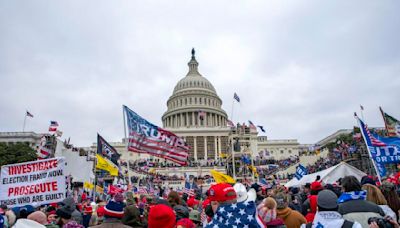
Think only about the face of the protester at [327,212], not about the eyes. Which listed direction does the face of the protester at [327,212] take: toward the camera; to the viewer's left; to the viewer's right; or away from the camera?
away from the camera

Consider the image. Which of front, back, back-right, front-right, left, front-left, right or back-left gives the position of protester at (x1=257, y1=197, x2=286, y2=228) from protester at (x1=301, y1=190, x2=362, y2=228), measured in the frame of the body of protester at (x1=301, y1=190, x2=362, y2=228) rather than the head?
front-left

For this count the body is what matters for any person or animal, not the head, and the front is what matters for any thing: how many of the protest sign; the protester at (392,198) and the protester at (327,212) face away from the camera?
2

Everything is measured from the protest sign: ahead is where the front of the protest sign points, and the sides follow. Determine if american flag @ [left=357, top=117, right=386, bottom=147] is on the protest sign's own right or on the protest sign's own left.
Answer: on the protest sign's own left

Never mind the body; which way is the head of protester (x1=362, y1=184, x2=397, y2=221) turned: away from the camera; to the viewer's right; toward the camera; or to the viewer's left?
away from the camera

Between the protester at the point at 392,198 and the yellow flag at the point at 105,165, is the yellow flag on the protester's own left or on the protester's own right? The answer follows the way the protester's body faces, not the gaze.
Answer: on the protester's own left

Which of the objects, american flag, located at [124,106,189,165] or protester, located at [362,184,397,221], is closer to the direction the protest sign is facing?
the protester

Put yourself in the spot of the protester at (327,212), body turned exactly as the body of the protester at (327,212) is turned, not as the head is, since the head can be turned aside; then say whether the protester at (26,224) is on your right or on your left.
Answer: on your left

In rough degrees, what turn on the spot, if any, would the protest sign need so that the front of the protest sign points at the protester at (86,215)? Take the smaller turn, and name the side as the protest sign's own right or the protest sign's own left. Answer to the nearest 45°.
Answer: approximately 90° to the protest sign's own left

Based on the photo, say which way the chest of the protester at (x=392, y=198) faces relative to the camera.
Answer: away from the camera

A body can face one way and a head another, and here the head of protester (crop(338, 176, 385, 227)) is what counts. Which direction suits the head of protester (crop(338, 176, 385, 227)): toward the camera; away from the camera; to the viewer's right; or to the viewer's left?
away from the camera

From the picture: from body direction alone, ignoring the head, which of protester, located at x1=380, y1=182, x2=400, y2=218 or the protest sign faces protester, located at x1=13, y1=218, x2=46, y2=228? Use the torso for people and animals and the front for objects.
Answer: the protest sign

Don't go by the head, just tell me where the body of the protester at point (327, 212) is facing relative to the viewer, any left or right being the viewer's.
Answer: facing away from the viewer
